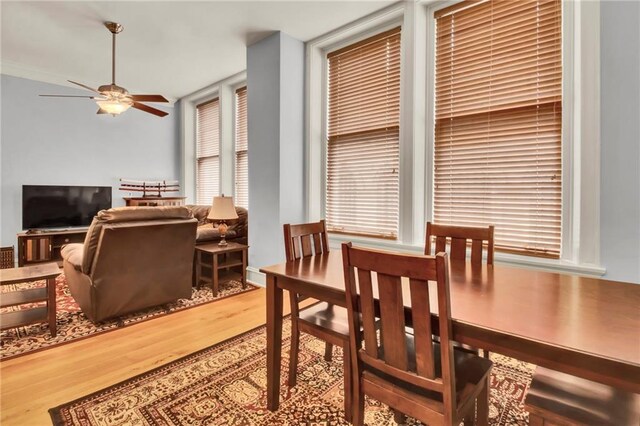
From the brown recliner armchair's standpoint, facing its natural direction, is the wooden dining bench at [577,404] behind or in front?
behind

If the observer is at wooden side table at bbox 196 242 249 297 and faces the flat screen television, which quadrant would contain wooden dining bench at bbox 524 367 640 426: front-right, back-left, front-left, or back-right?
back-left

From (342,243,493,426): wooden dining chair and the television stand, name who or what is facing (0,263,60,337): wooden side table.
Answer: the television stand

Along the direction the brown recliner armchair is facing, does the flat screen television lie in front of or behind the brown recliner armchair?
in front

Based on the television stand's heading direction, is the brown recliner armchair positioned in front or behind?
in front

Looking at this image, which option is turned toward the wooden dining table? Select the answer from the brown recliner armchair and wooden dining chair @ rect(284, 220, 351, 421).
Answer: the wooden dining chair

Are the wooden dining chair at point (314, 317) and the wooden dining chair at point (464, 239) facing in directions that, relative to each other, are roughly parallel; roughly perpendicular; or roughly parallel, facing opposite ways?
roughly perpendicular

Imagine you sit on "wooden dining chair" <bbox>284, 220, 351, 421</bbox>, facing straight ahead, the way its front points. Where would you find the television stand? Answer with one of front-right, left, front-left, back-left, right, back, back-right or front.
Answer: back

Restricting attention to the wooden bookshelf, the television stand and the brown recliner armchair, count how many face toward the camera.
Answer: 2

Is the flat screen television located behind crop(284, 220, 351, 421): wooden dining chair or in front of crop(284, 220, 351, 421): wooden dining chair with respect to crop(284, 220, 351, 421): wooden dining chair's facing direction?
behind

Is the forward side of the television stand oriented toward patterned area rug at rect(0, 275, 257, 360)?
yes
